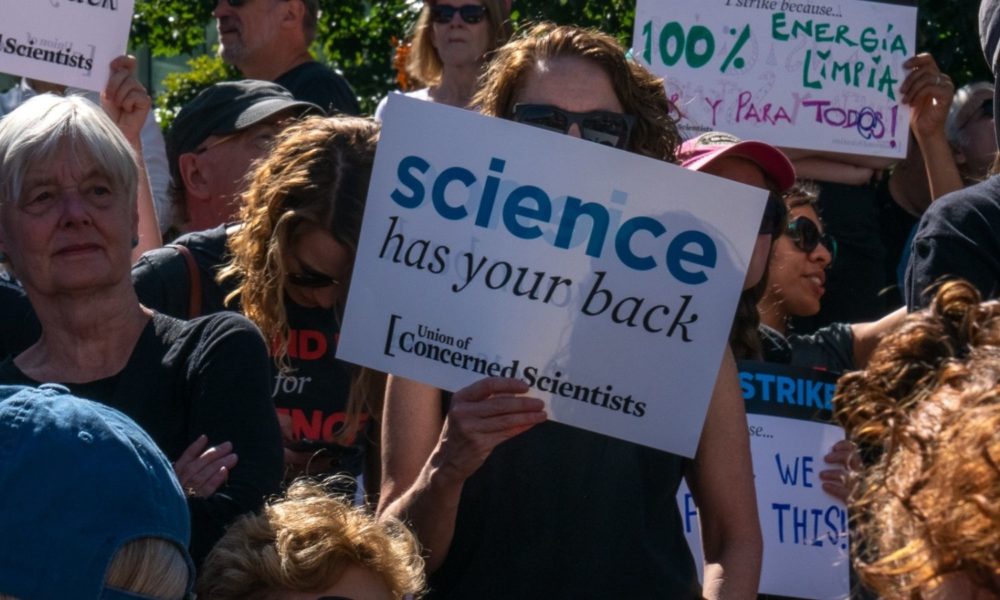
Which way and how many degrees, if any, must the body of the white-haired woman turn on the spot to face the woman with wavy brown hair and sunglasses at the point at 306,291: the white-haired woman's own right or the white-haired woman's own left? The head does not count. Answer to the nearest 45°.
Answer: approximately 135° to the white-haired woman's own left

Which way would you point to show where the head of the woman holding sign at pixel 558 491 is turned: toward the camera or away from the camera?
toward the camera

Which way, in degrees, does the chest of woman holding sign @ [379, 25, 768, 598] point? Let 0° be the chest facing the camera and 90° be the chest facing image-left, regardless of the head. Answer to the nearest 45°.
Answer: approximately 0°

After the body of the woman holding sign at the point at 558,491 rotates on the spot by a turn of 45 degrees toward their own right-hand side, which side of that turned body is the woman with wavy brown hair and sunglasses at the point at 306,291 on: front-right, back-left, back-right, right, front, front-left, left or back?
right

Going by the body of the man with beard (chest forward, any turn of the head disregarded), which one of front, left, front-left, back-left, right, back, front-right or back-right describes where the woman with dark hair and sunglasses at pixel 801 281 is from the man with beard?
left

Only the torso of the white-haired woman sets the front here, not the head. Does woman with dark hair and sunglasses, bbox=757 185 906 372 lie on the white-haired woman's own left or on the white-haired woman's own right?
on the white-haired woman's own left

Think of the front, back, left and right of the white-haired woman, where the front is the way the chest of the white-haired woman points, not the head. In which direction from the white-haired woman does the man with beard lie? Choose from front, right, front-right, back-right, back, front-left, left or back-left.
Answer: back

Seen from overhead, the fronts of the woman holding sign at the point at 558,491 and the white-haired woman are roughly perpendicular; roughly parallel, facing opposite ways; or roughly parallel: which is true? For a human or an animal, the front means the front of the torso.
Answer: roughly parallel

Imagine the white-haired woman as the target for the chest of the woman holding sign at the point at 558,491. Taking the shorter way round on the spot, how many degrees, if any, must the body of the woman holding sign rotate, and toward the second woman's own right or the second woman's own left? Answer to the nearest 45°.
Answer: approximately 90° to the second woman's own right

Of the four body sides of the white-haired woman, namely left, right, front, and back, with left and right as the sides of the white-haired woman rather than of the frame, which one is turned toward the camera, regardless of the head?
front

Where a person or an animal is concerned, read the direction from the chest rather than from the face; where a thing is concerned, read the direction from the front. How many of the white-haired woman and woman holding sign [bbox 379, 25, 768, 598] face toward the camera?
2

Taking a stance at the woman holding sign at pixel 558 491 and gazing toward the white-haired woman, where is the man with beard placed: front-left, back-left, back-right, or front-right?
front-right
